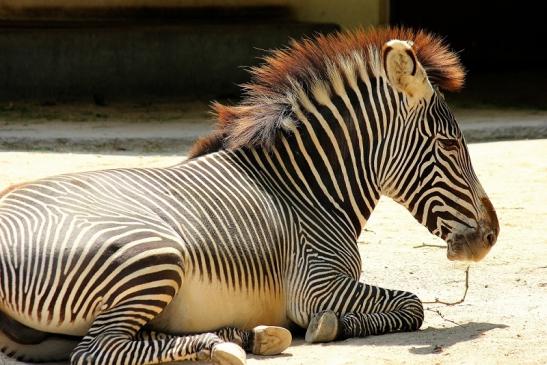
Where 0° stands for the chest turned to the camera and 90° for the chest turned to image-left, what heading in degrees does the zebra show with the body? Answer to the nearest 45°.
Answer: approximately 270°
